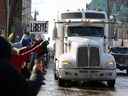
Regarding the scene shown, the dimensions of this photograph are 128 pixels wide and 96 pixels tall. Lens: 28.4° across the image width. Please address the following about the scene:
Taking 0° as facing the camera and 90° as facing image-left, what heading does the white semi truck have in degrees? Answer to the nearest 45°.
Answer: approximately 0°

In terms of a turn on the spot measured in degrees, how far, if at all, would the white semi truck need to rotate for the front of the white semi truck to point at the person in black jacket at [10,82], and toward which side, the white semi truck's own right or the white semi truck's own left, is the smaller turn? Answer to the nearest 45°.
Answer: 0° — it already faces them
